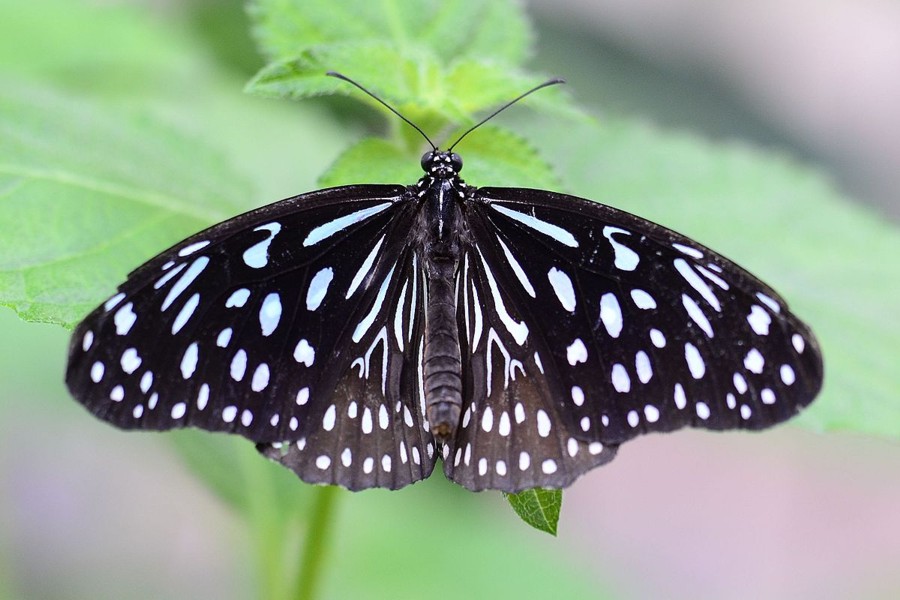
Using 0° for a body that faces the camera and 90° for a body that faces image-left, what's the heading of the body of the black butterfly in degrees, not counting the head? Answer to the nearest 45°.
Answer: approximately 180°

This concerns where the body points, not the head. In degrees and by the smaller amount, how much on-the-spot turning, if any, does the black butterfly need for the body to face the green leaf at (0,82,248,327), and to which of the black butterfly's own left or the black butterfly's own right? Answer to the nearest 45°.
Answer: approximately 90° to the black butterfly's own left
